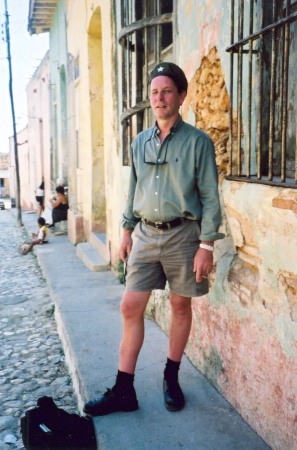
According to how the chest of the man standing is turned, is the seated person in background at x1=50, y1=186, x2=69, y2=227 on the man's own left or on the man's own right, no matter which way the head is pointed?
on the man's own right

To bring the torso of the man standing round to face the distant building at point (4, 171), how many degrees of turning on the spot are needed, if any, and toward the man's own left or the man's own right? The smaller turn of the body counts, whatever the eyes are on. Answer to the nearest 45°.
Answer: approximately 135° to the man's own right

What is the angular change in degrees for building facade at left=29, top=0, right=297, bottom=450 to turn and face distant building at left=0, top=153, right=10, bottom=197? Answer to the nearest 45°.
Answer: approximately 90° to its right

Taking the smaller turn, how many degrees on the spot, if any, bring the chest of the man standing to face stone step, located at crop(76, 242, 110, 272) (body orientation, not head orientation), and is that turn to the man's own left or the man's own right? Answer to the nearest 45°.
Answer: approximately 135° to the man's own right

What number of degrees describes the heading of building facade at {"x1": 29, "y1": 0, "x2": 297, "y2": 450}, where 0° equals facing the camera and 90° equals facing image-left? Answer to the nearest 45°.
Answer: approximately 90°

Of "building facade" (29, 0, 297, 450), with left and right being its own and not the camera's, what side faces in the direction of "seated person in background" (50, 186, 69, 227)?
right
